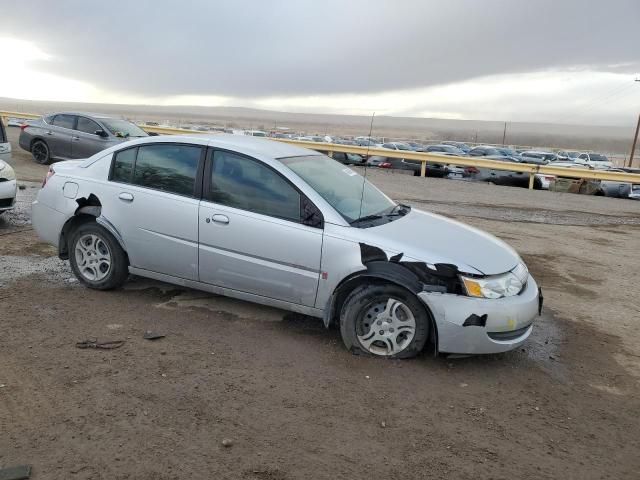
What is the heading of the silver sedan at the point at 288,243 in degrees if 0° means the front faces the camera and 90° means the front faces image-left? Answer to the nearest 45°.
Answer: approximately 315°

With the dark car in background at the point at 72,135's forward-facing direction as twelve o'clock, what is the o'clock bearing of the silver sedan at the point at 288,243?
The silver sedan is roughly at 1 o'clock from the dark car in background.

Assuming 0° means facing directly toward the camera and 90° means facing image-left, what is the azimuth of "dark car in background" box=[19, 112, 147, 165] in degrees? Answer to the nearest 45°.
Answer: approximately 315°

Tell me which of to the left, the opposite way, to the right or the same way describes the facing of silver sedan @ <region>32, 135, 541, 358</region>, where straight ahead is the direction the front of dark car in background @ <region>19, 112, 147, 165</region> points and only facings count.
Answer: the same way

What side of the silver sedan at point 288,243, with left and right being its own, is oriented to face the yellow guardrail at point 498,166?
left

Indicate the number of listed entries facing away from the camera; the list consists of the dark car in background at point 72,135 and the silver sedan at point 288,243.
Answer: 0

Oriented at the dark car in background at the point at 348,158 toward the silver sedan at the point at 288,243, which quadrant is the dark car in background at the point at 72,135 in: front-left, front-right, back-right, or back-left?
front-right
